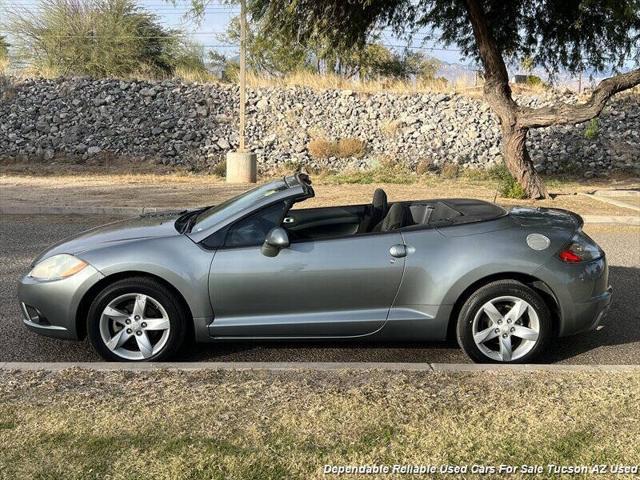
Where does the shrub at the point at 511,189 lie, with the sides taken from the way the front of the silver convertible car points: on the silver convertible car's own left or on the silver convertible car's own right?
on the silver convertible car's own right

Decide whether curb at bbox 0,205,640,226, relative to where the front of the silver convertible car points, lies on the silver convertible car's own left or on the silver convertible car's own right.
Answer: on the silver convertible car's own right

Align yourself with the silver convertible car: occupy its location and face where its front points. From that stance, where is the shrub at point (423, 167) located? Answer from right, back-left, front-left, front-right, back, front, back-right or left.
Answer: right

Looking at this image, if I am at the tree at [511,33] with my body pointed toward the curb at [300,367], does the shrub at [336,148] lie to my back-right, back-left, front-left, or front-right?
back-right

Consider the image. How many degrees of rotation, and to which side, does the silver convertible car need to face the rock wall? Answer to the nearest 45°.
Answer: approximately 90° to its right

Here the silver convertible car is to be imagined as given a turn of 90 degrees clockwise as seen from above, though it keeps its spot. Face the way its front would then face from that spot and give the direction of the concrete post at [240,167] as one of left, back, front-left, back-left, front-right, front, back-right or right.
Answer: front

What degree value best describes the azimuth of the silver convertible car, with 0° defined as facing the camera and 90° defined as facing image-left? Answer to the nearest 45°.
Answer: approximately 90°

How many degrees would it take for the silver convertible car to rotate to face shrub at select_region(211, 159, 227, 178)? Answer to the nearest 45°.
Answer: approximately 90° to its right

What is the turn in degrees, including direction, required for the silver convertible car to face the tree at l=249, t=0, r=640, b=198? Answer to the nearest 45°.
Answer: approximately 90° to its right

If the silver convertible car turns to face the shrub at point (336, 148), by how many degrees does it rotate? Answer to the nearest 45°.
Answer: approximately 90° to its right

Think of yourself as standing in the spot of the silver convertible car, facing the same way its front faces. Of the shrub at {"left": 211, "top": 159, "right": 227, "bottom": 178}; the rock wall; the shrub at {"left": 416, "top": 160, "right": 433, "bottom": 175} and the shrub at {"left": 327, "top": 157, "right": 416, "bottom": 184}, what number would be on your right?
4

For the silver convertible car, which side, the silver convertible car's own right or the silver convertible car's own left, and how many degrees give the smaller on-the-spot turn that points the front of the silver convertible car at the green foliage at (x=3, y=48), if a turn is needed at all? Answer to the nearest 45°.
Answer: approximately 45° to the silver convertible car's own right

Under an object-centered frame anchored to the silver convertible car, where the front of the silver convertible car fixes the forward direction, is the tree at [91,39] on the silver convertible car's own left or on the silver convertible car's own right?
on the silver convertible car's own right
